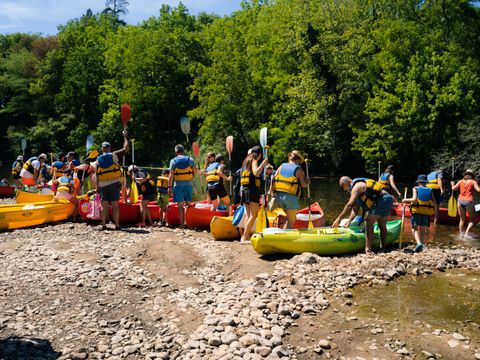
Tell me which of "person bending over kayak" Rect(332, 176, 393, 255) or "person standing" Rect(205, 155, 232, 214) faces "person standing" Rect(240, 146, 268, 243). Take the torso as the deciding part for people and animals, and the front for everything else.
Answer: "person bending over kayak" Rect(332, 176, 393, 255)

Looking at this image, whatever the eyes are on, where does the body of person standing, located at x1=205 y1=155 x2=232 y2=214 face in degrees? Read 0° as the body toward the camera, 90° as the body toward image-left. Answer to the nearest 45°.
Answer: approximately 225°

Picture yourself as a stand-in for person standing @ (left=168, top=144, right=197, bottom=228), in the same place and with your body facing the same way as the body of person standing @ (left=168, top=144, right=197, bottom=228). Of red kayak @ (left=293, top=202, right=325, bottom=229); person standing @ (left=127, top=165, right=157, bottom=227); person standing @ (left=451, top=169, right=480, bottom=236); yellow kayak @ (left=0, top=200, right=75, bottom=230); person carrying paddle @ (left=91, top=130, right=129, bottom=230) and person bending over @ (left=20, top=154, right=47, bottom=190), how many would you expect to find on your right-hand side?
2

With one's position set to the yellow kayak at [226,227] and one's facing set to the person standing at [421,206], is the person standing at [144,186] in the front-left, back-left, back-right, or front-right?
back-left

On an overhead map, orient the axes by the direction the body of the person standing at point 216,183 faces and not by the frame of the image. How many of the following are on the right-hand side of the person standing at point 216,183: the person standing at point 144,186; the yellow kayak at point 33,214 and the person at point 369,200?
1

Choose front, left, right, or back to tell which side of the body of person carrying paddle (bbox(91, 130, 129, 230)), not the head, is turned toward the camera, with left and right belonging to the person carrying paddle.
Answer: back

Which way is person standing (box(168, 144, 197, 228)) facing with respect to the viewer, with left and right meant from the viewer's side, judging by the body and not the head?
facing away from the viewer

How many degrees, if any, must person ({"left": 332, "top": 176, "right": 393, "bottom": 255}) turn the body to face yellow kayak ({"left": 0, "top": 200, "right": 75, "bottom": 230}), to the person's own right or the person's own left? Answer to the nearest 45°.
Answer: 0° — they already face it

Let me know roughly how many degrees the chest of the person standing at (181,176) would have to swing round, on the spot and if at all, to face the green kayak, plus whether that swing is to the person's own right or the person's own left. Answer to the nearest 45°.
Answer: approximately 135° to the person's own right

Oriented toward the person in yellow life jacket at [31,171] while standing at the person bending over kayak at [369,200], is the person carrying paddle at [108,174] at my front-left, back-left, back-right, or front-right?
front-left
